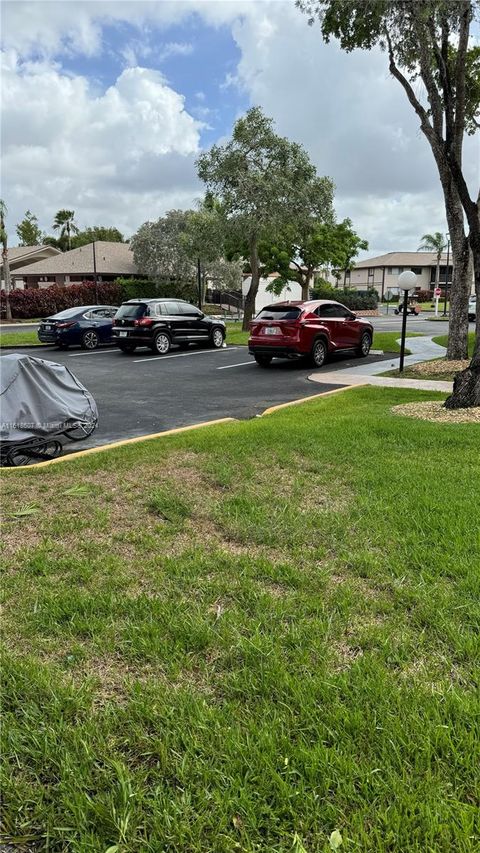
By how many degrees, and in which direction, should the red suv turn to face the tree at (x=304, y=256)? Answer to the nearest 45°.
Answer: approximately 45° to its left

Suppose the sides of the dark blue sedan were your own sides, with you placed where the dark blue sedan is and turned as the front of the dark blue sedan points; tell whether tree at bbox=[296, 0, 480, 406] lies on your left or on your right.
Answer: on your right

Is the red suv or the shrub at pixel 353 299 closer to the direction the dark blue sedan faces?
the shrub

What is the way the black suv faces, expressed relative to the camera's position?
facing away from the viewer and to the right of the viewer

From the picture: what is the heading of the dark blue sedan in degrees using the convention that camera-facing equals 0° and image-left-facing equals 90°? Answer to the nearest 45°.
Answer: approximately 225°

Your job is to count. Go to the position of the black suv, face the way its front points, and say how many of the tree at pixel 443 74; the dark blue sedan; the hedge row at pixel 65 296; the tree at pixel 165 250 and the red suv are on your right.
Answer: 2

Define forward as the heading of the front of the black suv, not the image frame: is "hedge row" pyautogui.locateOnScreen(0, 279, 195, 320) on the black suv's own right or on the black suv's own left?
on the black suv's own left

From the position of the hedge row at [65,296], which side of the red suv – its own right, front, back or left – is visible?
left

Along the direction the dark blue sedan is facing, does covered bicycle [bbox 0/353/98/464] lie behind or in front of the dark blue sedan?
behind

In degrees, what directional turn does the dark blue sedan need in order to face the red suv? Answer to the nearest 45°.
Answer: approximately 90° to its right
